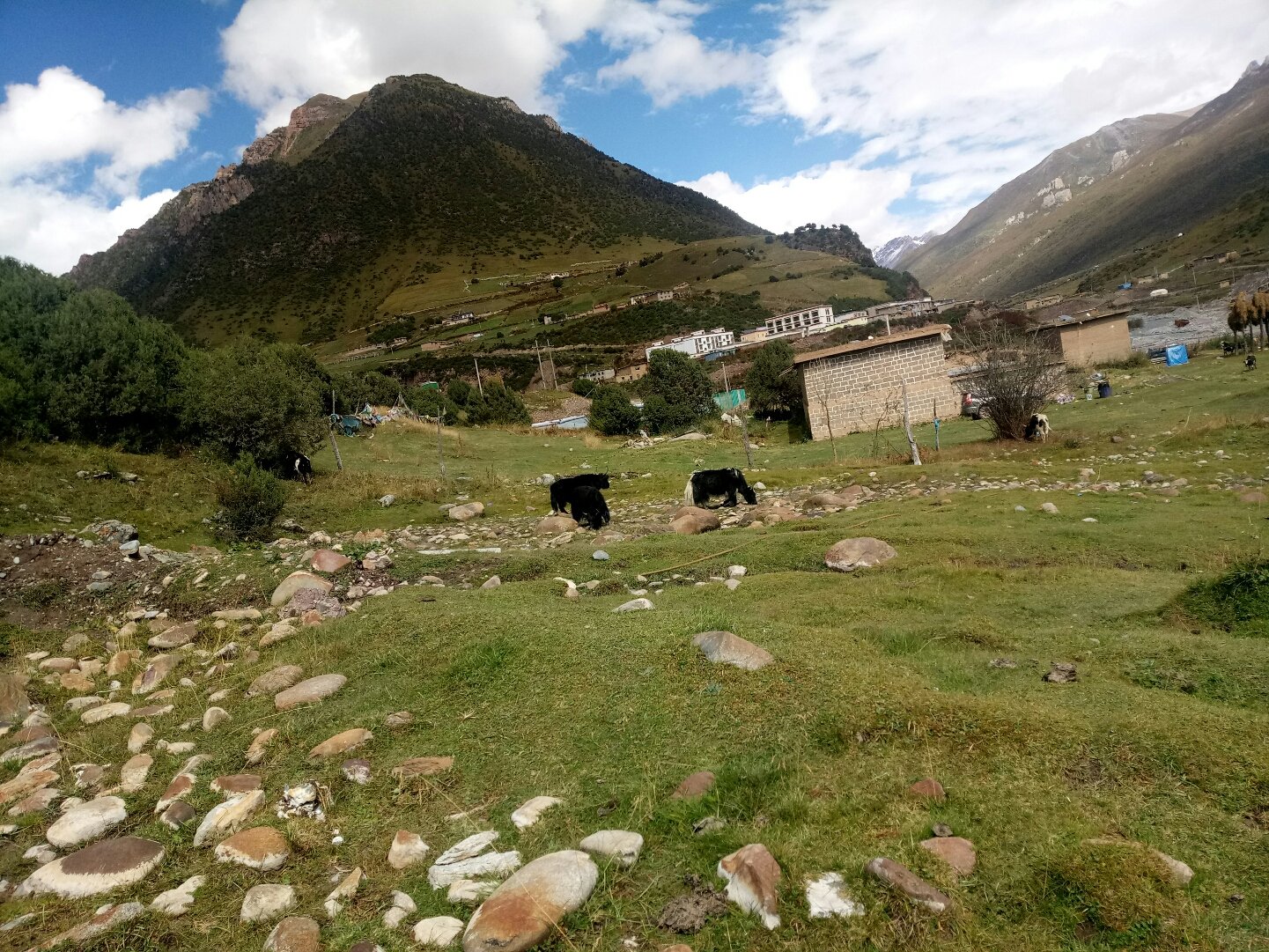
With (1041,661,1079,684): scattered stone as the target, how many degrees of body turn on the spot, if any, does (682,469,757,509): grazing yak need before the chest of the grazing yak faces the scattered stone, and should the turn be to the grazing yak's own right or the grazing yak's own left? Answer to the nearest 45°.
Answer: approximately 90° to the grazing yak's own right

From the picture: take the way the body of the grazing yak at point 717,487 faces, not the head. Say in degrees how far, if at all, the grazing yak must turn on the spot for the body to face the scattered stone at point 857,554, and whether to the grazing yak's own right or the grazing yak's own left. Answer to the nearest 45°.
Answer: approximately 90° to the grazing yak's own right

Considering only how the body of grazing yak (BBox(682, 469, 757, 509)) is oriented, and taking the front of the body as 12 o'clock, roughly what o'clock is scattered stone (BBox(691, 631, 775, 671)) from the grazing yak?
The scattered stone is roughly at 3 o'clock from the grazing yak.

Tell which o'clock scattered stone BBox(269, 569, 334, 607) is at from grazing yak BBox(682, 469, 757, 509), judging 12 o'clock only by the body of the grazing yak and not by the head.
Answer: The scattered stone is roughly at 4 o'clock from the grazing yak.

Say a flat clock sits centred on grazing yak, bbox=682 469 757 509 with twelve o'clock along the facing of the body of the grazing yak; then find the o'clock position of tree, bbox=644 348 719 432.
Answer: The tree is roughly at 9 o'clock from the grazing yak.

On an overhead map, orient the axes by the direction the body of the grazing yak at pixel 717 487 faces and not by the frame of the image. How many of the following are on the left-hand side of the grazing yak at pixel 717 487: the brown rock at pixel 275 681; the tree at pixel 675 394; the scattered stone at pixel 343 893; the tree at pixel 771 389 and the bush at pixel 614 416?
3

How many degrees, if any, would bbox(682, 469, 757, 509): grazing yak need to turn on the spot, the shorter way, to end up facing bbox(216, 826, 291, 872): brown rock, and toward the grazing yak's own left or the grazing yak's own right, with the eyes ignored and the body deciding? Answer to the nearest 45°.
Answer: approximately 90° to the grazing yak's own right

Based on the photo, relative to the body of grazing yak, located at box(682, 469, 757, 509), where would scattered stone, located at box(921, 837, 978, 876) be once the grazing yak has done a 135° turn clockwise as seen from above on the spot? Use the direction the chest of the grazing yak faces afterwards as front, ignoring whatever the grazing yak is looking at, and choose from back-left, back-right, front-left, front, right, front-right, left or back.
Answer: front-left

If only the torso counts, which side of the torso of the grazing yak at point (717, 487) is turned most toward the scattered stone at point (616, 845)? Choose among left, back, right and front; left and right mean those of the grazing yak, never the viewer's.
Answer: right

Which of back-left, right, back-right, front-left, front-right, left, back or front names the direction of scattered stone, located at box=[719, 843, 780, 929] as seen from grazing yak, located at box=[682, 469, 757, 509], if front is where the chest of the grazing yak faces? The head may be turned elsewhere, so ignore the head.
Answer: right

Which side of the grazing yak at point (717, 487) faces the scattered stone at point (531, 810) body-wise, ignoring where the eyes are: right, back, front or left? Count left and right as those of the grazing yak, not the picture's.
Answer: right

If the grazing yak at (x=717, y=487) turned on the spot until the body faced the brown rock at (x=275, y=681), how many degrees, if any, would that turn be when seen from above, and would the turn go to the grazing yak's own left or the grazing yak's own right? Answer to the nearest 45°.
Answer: approximately 90° to the grazing yak's own right

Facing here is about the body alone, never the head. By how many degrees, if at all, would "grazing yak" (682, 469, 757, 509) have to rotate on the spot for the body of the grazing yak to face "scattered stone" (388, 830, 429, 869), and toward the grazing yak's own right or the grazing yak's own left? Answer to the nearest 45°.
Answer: approximately 90° to the grazing yak's own right

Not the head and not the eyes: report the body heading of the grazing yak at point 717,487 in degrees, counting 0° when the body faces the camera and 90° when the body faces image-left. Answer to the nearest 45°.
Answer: approximately 270°
